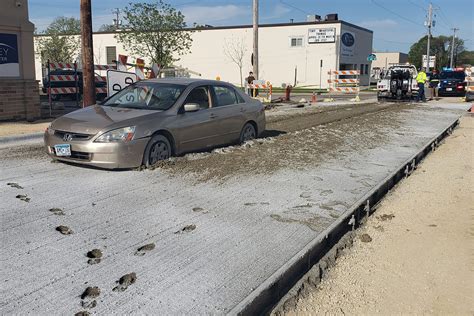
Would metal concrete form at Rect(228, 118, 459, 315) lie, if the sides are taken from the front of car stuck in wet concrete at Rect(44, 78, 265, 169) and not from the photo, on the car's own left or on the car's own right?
on the car's own left

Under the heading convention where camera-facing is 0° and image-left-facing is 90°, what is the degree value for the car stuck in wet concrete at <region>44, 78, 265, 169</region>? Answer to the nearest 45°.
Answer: approximately 45°

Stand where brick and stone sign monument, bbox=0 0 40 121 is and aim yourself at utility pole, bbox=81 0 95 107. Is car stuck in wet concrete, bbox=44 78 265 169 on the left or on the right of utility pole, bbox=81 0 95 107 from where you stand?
right

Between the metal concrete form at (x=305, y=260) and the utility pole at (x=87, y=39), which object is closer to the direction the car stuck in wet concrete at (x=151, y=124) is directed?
the metal concrete form

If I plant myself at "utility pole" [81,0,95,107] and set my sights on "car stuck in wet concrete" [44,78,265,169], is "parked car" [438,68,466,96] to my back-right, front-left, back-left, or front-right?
back-left

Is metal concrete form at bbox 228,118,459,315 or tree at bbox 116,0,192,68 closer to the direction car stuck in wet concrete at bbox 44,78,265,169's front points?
the metal concrete form

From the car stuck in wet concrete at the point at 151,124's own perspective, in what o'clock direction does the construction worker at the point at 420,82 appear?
The construction worker is roughly at 6 o'clock from the car stuck in wet concrete.

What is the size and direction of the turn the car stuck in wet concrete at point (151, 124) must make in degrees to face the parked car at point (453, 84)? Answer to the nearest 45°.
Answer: approximately 180°

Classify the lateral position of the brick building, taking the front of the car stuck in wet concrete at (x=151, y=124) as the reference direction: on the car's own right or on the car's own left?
on the car's own right
